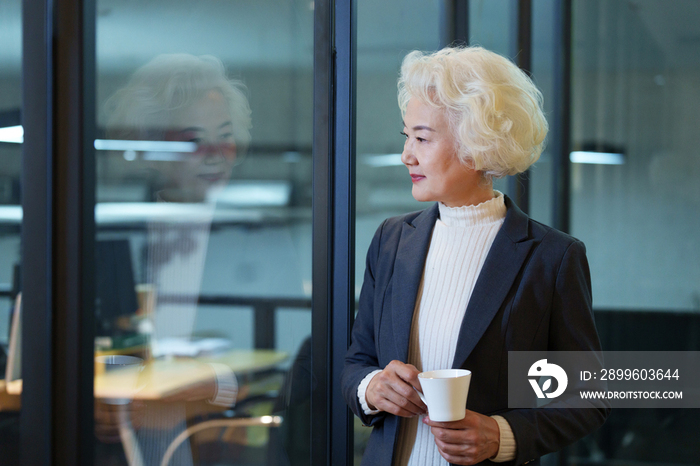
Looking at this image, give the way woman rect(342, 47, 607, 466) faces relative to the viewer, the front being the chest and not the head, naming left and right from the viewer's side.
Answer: facing the viewer and to the left of the viewer

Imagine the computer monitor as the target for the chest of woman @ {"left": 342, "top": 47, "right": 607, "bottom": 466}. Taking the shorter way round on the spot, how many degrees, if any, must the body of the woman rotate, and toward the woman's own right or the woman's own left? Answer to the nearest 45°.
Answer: approximately 45° to the woman's own right

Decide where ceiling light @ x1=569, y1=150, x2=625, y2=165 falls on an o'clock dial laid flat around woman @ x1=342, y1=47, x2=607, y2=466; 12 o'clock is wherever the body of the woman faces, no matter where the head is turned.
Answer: The ceiling light is roughly at 5 o'clock from the woman.

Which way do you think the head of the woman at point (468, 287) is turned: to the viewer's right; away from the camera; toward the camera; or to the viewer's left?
to the viewer's left

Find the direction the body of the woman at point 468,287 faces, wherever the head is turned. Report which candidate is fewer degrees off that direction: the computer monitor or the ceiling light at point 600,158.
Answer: the computer monitor

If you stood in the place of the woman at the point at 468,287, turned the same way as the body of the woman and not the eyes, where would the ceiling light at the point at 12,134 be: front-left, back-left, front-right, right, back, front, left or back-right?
front-right

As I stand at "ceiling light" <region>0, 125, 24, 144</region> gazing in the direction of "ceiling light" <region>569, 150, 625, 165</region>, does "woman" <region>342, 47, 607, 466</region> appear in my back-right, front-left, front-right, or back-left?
front-right
